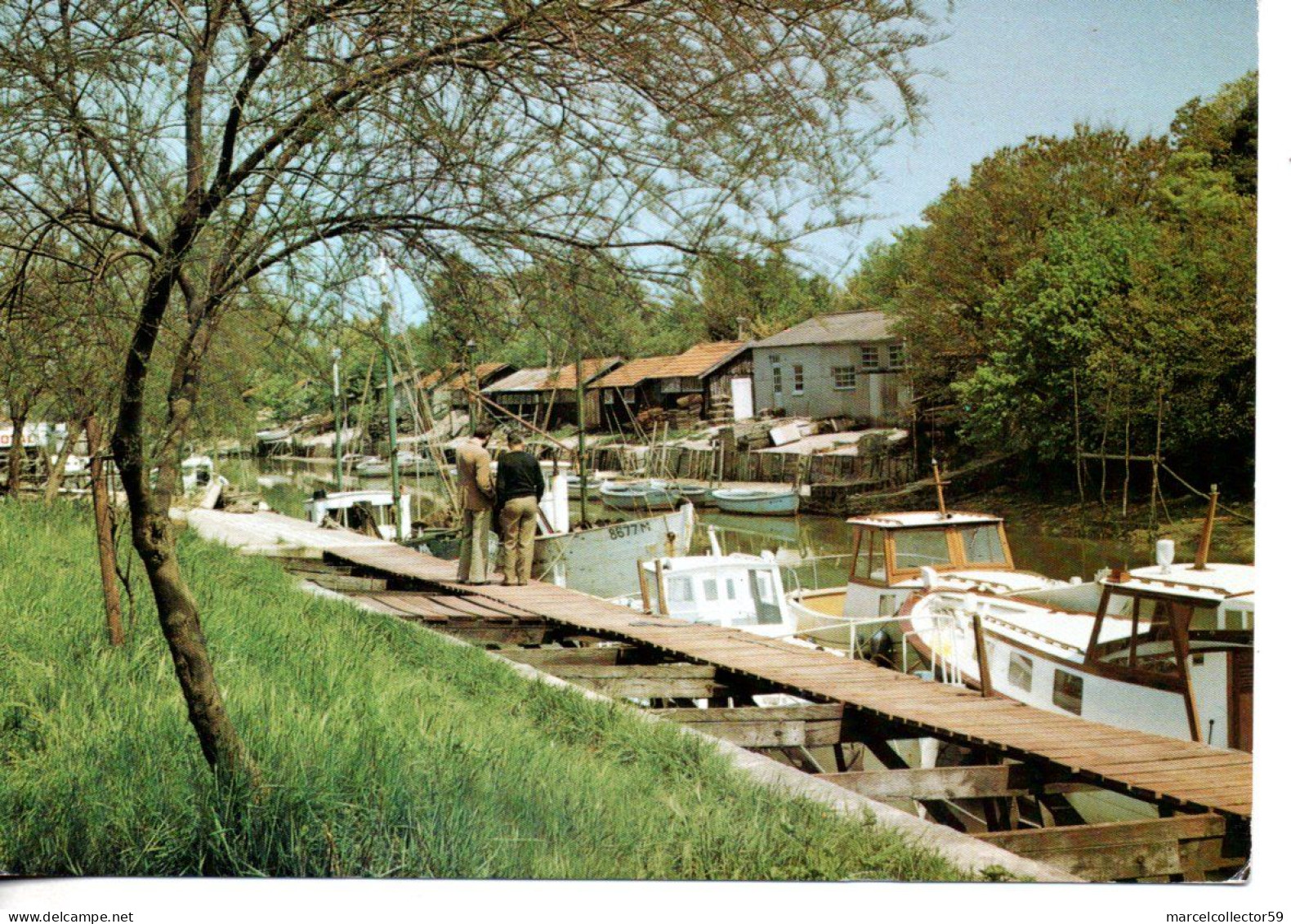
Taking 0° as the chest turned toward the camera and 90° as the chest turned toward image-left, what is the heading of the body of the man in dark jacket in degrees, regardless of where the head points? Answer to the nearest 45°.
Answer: approximately 180°

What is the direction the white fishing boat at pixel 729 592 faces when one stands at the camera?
facing away from the viewer and to the left of the viewer

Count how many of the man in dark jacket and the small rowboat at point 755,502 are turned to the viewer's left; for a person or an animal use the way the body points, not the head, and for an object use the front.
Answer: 1

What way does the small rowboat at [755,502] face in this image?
to the viewer's left

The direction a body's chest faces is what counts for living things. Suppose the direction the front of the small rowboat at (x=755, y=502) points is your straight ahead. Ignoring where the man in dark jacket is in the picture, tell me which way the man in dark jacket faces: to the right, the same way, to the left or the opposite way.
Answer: to the right

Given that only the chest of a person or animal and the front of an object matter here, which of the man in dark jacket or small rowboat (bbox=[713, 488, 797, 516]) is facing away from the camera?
the man in dark jacket

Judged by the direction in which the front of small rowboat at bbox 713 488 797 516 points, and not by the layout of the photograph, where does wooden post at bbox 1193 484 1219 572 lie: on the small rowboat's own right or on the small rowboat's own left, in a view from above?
on the small rowboat's own left

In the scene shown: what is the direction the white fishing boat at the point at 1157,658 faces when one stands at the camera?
facing away from the viewer and to the left of the viewer

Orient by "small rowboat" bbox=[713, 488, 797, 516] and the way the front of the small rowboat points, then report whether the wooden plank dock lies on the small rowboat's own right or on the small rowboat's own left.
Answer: on the small rowboat's own left

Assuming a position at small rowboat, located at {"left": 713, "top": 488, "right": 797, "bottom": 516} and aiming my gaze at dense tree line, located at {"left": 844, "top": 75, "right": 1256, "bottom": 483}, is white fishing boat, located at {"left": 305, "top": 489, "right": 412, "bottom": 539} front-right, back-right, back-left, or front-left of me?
back-right
